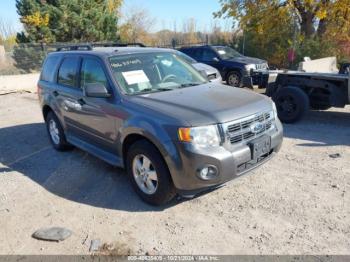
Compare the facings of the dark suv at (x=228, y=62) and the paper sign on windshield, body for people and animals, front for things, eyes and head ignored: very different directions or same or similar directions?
same or similar directions

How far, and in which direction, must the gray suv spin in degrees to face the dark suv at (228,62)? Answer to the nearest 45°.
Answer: approximately 135° to its left

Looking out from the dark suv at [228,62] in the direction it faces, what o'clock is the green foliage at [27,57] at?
The green foliage is roughly at 5 o'clock from the dark suv.

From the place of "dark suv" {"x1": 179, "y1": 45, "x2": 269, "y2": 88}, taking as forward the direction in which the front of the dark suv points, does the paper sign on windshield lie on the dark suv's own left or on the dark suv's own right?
on the dark suv's own right

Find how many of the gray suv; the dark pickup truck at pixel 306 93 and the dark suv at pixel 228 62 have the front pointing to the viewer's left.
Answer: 0

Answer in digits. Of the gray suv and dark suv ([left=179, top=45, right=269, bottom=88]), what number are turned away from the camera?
0

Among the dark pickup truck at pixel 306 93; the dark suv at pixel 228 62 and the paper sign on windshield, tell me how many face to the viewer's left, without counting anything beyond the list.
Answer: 0

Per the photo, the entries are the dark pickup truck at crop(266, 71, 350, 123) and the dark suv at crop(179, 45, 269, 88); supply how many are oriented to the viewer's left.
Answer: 0

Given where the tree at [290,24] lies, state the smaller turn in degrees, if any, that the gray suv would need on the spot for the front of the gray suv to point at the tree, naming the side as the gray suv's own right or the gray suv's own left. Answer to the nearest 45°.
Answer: approximately 90° to the gray suv's own left

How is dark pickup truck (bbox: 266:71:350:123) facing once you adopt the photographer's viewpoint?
facing away from the viewer and to the right of the viewer

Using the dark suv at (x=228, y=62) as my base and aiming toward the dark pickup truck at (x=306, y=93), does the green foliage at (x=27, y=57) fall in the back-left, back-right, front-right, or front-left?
back-right

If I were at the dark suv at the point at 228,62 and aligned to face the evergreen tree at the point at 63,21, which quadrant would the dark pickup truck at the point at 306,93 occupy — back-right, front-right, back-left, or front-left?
back-left

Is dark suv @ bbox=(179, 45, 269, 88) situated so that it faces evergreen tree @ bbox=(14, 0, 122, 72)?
no

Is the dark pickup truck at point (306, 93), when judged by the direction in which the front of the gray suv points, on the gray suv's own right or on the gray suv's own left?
on the gray suv's own left

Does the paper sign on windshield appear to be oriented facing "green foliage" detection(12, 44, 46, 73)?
no

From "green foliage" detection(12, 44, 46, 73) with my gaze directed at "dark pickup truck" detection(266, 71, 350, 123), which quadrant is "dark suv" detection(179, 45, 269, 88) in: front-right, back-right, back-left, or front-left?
front-left

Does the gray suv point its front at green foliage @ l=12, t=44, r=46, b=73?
no

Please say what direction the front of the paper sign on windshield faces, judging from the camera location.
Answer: facing the viewer and to the right of the viewer

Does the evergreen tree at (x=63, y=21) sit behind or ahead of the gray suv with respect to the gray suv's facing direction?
behind
